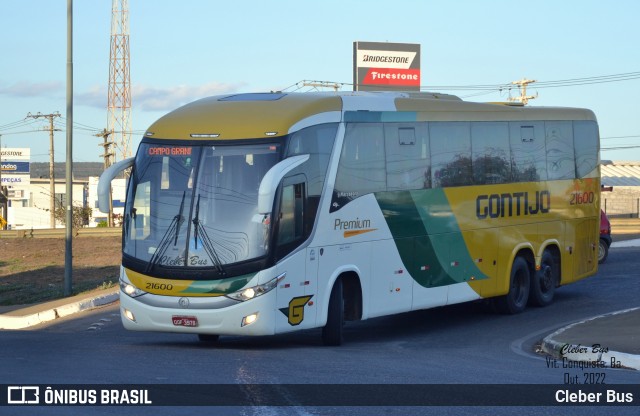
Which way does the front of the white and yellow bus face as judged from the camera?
facing the viewer and to the left of the viewer

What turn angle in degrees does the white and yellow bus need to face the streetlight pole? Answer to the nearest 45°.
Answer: approximately 90° to its right
